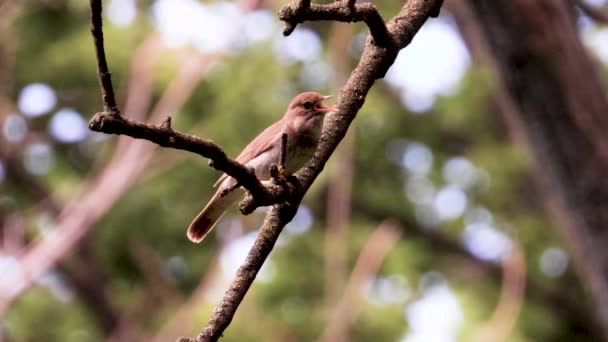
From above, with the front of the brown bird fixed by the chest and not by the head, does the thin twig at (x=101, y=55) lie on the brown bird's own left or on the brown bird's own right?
on the brown bird's own right

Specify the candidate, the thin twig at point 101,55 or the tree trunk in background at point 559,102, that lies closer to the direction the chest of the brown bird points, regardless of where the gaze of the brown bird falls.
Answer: the tree trunk in background

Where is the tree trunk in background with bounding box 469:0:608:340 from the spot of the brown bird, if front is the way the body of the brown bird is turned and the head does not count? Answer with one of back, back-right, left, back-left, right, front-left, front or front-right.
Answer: front-left

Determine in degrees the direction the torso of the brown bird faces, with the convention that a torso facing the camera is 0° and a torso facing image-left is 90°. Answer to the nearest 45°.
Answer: approximately 270°
